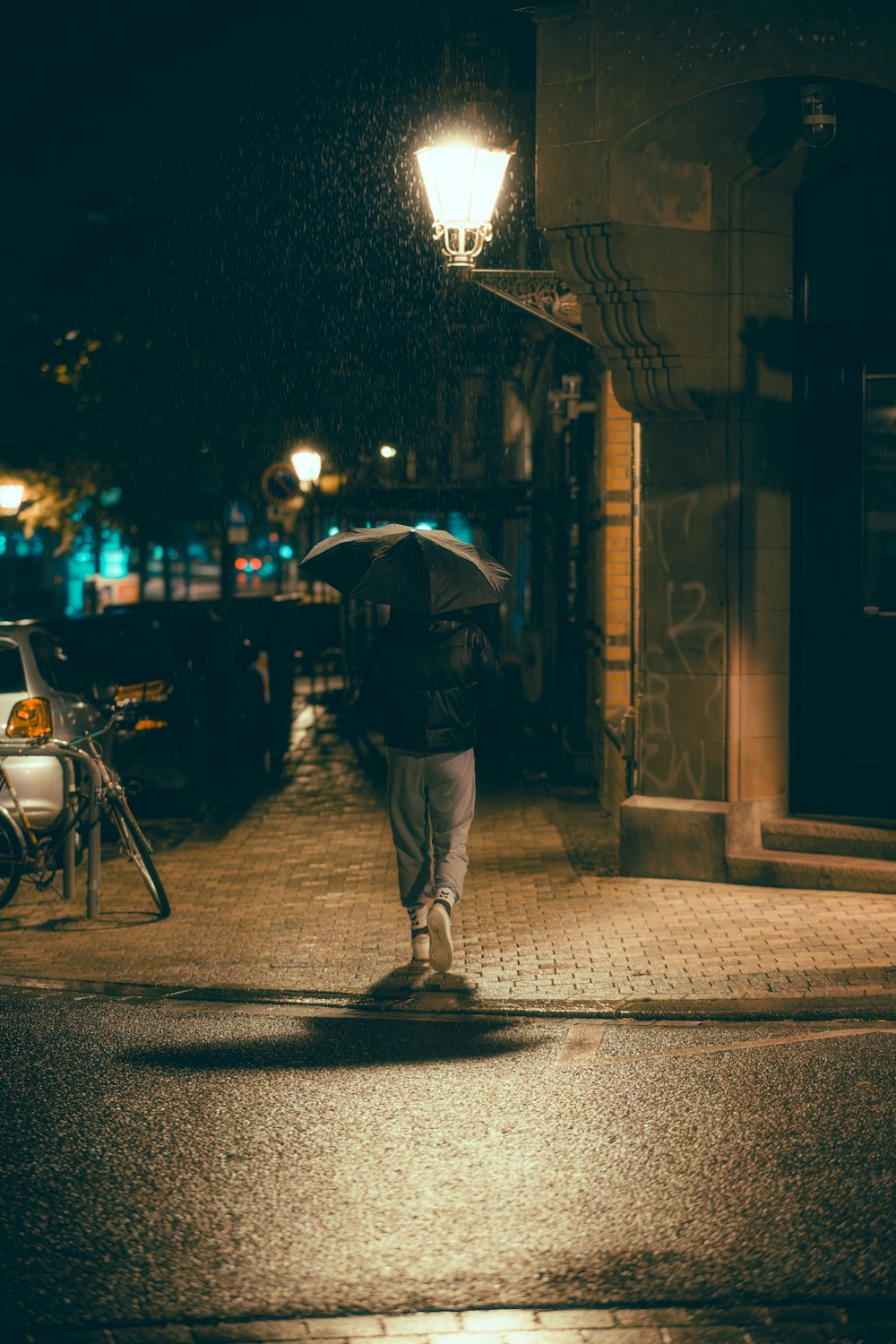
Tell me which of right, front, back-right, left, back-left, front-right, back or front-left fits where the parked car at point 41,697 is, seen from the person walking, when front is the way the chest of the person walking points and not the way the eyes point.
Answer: front-left

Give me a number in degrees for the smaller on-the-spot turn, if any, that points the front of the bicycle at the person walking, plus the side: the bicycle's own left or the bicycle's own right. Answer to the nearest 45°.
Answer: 0° — it already faces them

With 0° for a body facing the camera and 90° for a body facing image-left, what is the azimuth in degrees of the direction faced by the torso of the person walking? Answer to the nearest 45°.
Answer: approximately 180°

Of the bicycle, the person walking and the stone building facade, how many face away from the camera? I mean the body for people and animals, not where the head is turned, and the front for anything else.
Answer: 1

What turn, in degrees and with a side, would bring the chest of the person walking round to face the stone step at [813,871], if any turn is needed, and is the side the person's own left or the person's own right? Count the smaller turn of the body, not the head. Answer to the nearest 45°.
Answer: approximately 45° to the person's own right

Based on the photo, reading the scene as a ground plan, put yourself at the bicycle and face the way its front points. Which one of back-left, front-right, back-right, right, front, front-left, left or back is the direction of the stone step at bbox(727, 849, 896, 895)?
front-left

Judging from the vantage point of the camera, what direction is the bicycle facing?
facing the viewer and to the right of the viewer
